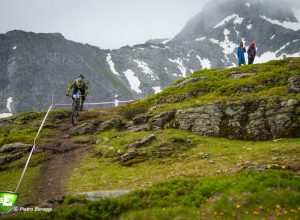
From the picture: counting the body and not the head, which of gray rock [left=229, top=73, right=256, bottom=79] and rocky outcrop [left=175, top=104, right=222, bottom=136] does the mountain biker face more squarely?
the rocky outcrop

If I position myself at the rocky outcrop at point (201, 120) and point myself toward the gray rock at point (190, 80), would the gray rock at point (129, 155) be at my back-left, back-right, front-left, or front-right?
back-left

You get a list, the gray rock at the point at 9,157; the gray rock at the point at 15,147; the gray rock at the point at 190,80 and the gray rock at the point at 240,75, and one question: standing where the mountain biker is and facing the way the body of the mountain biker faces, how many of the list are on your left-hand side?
2

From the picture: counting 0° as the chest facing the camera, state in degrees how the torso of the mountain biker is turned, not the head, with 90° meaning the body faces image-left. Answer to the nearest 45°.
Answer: approximately 0°

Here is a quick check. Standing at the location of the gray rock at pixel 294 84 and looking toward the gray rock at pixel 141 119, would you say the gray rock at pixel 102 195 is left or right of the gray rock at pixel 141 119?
left

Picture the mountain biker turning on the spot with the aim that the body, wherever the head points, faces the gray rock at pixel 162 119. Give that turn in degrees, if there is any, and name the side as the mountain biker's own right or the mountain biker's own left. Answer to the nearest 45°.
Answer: approximately 45° to the mountain biker's own left

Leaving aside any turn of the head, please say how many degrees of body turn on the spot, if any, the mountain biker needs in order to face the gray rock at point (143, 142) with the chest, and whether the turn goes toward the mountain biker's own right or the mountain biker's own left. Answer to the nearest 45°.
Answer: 0° — they already face it

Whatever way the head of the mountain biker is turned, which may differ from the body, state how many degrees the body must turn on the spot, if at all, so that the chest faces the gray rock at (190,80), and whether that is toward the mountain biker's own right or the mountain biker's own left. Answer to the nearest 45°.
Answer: approximately 90° to the mountain biker's own left

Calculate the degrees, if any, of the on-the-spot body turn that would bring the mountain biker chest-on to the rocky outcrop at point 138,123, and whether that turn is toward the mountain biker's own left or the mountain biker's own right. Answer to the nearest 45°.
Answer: approximately 45° to the mountain biker's own left

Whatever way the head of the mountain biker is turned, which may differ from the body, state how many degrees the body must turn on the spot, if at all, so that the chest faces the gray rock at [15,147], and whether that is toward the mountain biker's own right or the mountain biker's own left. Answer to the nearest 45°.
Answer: approximately 45° to the mountain biker's own right
